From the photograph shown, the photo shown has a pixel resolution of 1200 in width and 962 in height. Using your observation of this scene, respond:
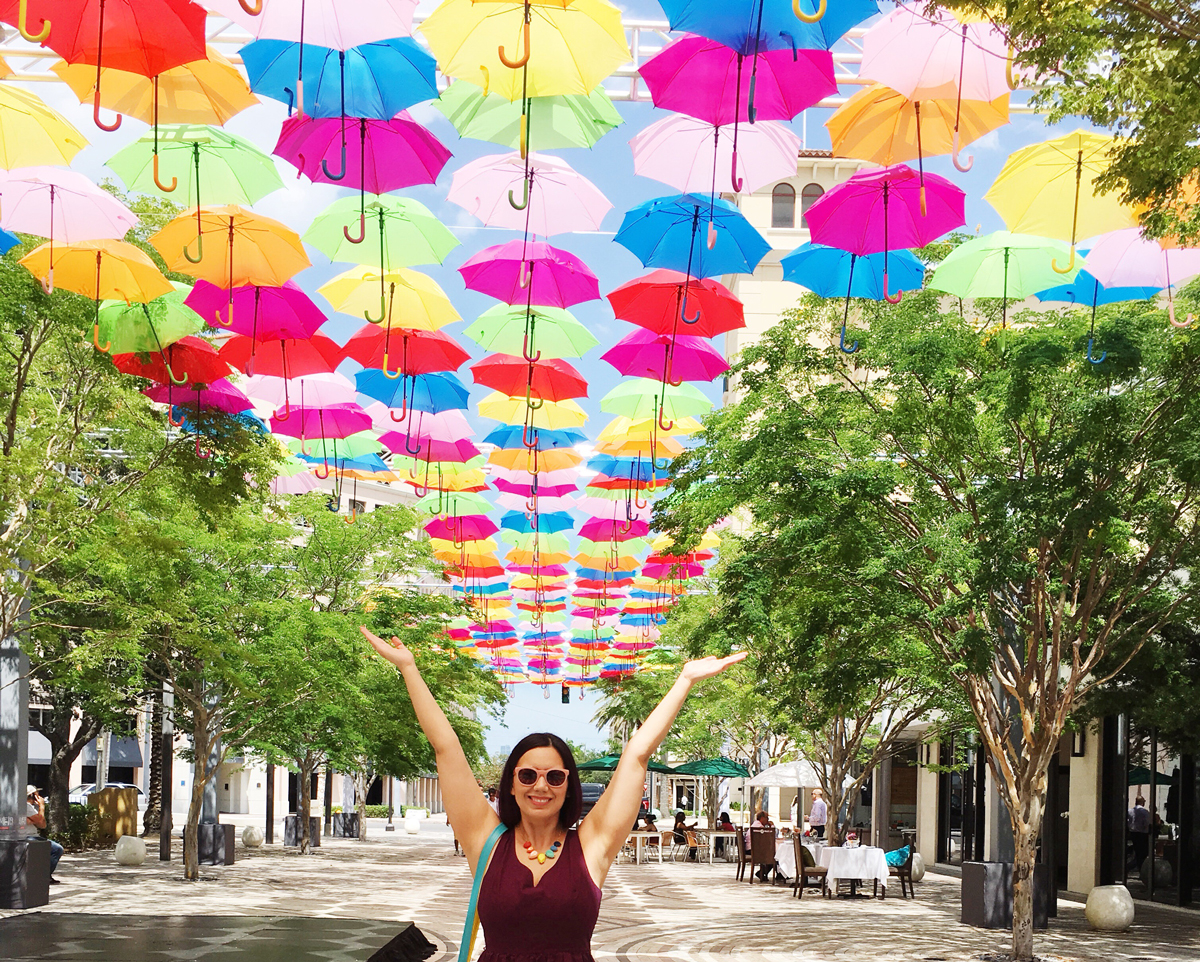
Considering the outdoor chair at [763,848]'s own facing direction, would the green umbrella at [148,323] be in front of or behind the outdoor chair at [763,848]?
behind

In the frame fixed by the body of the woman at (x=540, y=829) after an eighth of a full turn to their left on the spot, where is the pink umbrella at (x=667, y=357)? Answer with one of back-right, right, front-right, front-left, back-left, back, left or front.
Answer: back-left

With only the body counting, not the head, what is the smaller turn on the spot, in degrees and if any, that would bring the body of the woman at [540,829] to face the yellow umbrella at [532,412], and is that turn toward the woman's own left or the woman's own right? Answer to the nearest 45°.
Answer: approximately 180°

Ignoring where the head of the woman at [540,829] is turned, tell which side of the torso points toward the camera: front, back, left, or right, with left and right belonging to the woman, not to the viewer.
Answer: front

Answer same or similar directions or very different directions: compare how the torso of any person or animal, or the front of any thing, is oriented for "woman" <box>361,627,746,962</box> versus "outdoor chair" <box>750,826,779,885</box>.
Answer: very different directions

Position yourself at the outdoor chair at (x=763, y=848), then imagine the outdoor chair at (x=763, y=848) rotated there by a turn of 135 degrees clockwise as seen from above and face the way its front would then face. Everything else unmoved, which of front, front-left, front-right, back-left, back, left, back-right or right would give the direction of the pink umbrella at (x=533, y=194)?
front-right

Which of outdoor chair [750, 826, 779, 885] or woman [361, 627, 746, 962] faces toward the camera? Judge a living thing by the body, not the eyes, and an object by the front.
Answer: the woman

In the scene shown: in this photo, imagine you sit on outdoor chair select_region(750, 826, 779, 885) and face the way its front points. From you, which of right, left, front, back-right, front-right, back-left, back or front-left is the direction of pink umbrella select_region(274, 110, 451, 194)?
back

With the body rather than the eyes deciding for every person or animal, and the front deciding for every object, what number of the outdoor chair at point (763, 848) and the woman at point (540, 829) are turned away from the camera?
1

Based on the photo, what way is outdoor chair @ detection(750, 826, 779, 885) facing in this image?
away from the camera

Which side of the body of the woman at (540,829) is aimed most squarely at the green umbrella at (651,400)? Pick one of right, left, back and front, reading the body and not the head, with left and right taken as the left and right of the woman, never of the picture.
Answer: back
